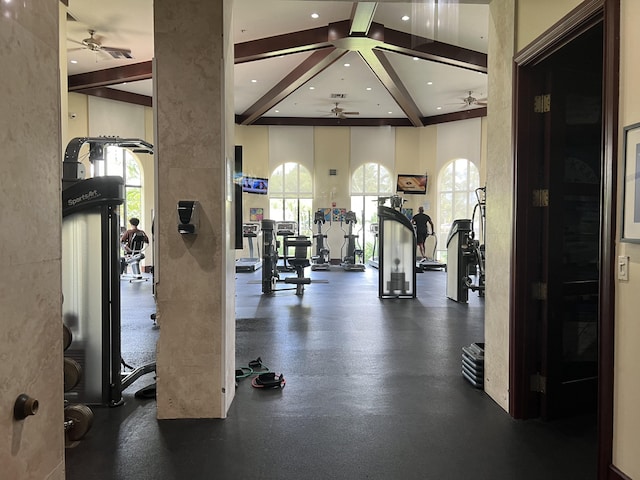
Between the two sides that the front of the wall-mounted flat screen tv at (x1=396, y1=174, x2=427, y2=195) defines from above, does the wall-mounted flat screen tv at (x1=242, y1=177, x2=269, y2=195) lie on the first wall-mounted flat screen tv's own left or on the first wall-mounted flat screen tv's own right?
on the first wall-mounted flat screen tv's own right

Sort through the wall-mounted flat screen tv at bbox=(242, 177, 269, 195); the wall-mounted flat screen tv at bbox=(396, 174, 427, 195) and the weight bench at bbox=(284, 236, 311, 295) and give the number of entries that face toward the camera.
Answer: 3

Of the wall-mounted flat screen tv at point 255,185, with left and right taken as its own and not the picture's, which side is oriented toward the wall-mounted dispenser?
front

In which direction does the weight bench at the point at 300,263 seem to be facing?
toward the camera

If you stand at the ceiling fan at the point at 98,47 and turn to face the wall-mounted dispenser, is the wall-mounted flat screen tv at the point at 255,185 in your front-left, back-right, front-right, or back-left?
back-left

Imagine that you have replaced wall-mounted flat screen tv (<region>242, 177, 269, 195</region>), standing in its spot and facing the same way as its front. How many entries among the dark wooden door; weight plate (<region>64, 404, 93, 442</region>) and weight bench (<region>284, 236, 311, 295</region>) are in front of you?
3

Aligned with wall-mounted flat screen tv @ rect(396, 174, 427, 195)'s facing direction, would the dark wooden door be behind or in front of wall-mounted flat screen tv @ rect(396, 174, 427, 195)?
in front

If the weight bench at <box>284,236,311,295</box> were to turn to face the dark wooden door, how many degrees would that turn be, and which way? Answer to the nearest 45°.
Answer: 0° — it already faces it

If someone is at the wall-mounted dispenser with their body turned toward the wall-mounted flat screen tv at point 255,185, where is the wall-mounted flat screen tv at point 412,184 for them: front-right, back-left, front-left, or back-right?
front-right

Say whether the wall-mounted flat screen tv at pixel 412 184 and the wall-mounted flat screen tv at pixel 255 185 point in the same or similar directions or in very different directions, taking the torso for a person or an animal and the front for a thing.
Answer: same or similar directions

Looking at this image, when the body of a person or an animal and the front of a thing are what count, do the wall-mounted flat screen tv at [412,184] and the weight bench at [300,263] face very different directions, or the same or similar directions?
same or similar directions

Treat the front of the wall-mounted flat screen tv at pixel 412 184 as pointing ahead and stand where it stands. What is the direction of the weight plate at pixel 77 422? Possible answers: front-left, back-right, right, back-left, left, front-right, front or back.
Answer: front

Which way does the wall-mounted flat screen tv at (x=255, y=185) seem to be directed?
toward the camera
